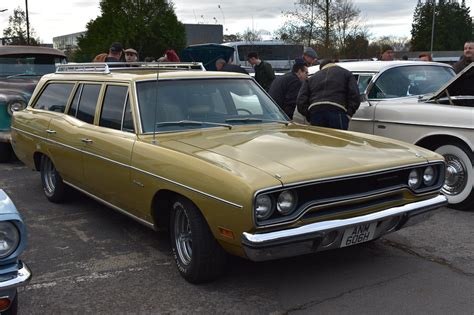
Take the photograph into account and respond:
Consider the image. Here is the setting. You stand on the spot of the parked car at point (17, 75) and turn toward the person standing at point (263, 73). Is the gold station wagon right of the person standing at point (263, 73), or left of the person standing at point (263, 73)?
right

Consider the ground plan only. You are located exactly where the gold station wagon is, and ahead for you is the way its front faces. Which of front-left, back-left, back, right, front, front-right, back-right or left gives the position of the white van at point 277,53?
back-left

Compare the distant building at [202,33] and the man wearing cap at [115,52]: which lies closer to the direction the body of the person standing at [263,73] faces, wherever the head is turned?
the man wearing cap

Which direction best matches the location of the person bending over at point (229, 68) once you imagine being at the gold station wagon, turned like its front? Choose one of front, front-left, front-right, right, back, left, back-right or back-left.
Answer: back-left

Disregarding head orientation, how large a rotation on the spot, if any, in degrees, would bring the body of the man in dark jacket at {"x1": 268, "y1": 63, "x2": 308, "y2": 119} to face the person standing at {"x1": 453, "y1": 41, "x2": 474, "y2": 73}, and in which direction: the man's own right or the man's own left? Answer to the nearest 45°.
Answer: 0° — they already face them

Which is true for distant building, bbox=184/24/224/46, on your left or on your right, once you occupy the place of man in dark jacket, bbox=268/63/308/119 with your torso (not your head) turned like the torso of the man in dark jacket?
on your left

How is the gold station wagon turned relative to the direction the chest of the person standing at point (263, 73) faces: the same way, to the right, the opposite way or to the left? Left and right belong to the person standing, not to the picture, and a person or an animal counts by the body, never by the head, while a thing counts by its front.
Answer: to the left

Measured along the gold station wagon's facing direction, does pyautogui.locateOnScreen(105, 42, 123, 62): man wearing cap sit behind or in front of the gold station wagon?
behind

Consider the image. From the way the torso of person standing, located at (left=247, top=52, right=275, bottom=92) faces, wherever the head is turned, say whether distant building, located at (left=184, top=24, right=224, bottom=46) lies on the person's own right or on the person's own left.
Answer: on the person's own right

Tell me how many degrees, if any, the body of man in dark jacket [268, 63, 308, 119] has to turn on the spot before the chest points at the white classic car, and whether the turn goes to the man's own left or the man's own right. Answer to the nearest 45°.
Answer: approximately 45° to the man's own right

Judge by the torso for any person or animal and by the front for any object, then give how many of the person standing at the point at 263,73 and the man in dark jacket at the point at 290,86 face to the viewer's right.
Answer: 1

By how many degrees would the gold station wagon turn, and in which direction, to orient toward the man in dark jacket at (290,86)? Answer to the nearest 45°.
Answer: approximately 135° to its left

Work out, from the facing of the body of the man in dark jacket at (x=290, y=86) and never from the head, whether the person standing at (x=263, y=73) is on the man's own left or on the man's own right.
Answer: on the man's own left
